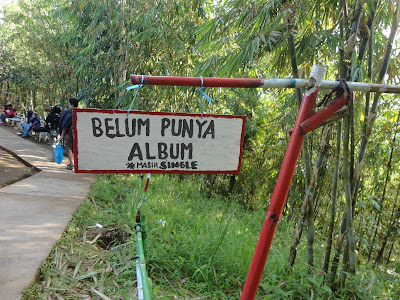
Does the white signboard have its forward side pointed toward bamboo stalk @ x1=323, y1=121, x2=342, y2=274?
no

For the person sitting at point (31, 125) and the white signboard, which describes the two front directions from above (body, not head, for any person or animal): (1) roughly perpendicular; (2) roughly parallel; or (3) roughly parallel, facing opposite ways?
roughly perpendicular

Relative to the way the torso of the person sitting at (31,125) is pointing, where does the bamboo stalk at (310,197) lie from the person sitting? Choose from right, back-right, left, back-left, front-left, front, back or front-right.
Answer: left

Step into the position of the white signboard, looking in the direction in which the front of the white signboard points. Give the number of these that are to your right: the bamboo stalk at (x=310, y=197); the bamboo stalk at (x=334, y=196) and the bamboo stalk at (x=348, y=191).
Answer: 0

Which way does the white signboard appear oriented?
toward the camera
